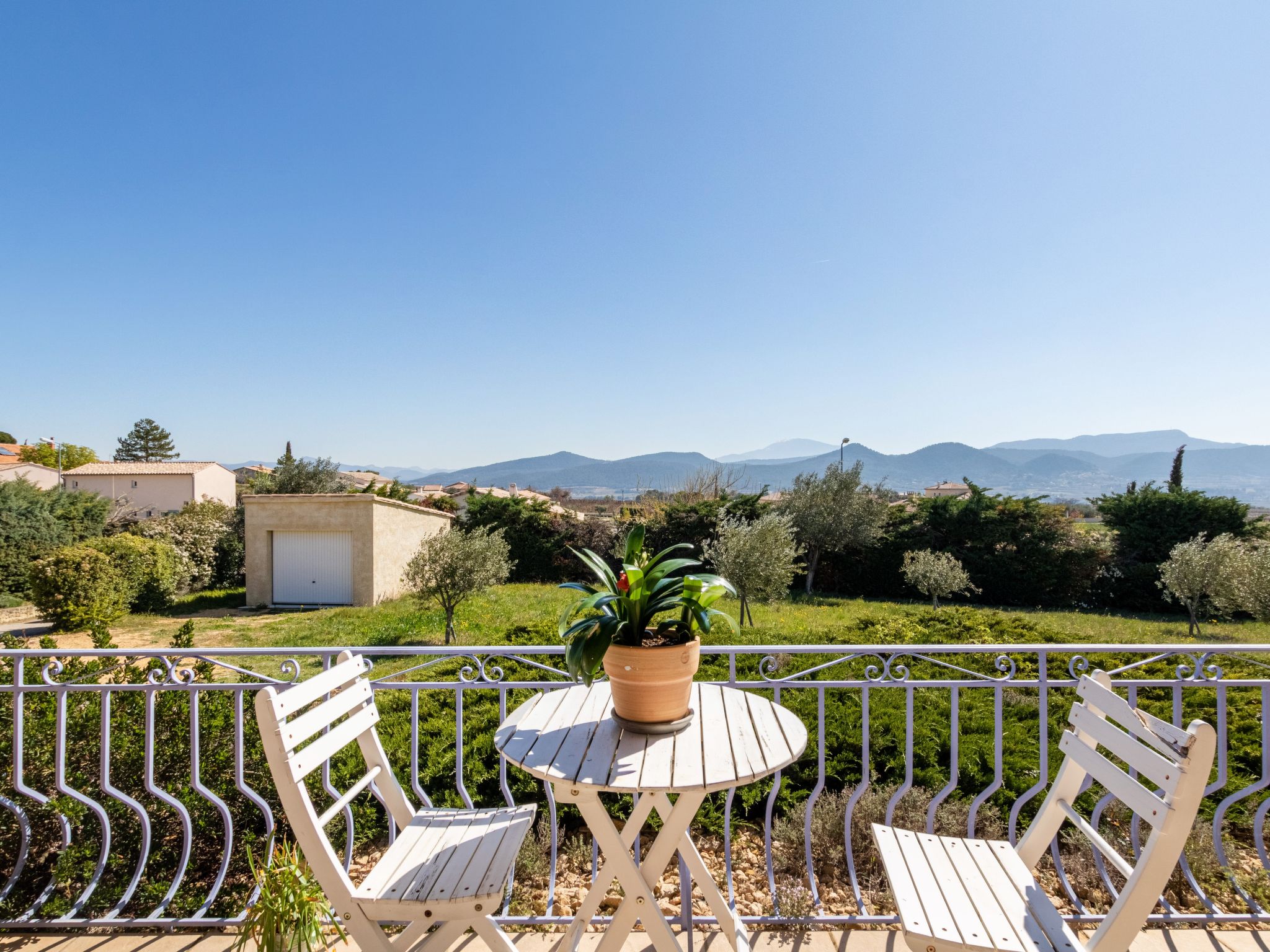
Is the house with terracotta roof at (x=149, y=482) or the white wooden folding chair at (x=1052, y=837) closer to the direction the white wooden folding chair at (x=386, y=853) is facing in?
the white wooden folding chair

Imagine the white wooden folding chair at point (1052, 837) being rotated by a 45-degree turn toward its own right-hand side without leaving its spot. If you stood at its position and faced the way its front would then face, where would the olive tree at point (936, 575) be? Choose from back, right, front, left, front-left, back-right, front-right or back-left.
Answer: right

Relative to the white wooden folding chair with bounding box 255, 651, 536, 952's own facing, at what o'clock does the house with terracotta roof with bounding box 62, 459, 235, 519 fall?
The house with terracotta roof is roughly at 7 o'clock from the white wooden folding chair.

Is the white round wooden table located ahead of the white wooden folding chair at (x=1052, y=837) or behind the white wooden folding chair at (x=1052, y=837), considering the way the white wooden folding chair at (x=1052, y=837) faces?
ahead

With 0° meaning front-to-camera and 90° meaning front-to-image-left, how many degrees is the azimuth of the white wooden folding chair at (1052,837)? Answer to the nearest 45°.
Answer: approximately 45°

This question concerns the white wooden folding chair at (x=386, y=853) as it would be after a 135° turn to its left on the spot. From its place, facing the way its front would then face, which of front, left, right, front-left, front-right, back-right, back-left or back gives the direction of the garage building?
front

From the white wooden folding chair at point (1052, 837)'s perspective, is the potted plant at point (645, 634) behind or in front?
in front

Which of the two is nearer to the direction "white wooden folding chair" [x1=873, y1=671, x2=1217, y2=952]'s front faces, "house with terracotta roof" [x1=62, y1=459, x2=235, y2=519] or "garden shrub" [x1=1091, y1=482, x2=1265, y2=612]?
the house with terracotta roof

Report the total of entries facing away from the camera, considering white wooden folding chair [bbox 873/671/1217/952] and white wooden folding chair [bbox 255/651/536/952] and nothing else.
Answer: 0
